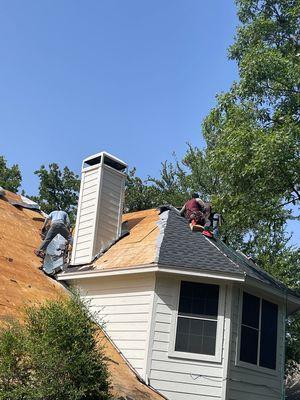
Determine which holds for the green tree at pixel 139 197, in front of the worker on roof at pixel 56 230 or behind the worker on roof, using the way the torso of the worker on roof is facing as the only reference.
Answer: in front

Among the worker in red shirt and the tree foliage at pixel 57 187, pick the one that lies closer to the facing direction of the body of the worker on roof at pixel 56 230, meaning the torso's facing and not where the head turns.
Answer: the tree foliage

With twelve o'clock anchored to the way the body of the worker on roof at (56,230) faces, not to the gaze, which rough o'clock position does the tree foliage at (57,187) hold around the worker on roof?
The tree foliage is roughly at 12 o'clock from the worker on roof.

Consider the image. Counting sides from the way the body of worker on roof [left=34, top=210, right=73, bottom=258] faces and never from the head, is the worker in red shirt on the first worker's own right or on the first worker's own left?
on the first worker's own right

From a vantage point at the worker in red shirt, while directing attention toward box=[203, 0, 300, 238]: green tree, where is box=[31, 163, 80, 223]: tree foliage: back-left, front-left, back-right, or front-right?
front-left

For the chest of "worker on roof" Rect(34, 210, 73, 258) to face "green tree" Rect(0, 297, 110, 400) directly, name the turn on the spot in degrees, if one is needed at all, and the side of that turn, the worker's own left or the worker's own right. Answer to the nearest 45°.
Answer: approximately 180°

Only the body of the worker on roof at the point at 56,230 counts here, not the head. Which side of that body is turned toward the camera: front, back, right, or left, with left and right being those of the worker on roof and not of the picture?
back

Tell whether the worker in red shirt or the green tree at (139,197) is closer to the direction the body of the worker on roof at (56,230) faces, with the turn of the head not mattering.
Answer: the green tree
